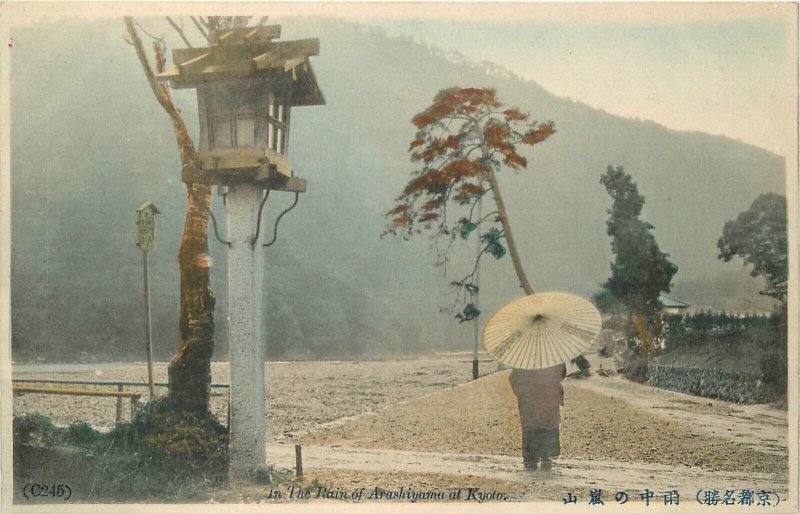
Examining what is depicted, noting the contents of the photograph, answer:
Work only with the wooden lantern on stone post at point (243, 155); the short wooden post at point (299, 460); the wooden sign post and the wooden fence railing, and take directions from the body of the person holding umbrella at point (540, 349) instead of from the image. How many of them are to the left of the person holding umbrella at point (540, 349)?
4

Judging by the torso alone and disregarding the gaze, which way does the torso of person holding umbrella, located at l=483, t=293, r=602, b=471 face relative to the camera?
away from the camera

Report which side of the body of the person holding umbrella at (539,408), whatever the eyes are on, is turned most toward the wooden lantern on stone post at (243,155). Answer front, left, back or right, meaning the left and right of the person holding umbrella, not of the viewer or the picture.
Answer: left

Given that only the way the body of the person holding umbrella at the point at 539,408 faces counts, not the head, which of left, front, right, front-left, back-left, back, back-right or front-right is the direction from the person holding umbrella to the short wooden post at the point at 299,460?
left

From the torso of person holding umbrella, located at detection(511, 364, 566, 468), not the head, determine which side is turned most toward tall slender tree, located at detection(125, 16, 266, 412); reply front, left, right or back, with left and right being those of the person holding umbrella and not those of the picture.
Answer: left
